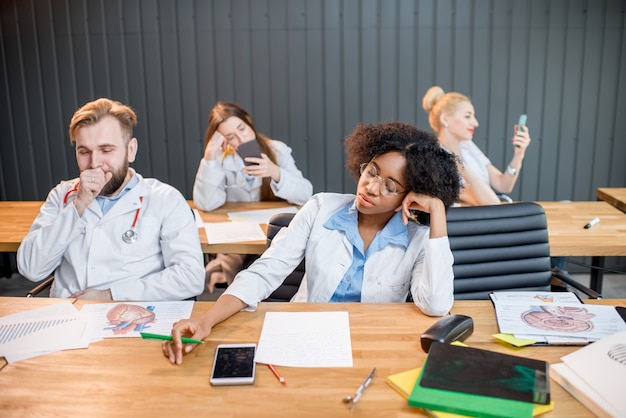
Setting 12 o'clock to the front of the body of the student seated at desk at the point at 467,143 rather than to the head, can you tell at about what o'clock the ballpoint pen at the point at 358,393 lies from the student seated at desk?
The ballpoint pen is roughly at 3 o'clock from the student seated at desk.

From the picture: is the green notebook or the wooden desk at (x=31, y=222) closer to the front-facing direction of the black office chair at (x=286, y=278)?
the green notebook

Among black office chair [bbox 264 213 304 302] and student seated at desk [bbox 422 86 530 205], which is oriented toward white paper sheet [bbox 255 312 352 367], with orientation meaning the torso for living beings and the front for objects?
the black office chair

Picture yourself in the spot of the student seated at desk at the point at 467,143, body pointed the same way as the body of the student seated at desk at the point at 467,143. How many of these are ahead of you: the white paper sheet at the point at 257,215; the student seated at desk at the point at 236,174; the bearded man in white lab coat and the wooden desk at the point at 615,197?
1

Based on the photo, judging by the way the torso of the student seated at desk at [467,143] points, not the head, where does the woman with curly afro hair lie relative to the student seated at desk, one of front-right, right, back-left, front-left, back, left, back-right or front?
right

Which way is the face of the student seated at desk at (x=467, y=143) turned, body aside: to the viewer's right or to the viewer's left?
to the viewer's right

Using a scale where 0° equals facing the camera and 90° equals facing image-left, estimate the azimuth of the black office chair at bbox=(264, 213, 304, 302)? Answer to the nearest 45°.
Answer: approximately 0°

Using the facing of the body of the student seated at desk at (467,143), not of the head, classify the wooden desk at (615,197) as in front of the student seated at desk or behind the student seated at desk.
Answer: in front

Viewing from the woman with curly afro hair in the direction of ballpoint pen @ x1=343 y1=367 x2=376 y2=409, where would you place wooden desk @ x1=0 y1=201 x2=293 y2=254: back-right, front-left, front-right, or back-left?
back-right

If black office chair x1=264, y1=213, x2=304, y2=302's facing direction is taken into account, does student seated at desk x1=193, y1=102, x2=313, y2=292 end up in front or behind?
behind

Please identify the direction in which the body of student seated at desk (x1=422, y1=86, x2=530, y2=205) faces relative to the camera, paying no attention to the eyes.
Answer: to the viewer's right

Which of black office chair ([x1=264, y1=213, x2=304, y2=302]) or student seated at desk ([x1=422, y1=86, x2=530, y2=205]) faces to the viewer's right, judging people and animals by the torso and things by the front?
the student seated at desk
